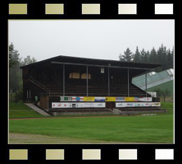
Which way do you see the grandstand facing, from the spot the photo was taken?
facing the viewer and to the right of the viewer
